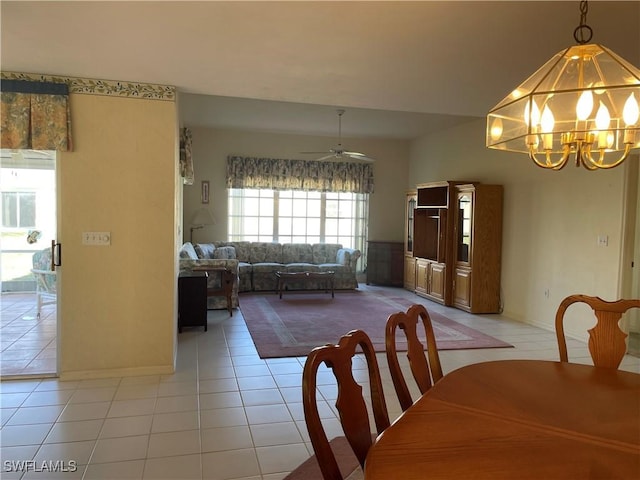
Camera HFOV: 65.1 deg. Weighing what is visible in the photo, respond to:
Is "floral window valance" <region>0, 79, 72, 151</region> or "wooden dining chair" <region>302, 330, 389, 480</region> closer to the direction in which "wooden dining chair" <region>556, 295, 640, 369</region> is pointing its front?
the wooden dining chair

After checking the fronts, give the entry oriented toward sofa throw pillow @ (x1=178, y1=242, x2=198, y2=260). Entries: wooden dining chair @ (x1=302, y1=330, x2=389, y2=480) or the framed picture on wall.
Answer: the framed picture on wall

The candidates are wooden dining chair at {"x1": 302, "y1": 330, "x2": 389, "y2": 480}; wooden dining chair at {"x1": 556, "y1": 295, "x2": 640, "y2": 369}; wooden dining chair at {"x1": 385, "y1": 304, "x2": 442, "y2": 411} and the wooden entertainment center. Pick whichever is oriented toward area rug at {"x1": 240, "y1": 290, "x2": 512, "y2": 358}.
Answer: the wooden entertainment center

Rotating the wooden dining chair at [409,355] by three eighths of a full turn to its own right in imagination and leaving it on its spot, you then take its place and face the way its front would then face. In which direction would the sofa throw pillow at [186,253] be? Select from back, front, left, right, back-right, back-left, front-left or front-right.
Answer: front-right

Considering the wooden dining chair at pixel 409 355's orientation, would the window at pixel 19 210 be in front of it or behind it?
behind

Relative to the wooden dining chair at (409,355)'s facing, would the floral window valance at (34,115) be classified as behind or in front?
behind

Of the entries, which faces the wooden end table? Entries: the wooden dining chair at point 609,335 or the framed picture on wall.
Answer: the framed picture on wall

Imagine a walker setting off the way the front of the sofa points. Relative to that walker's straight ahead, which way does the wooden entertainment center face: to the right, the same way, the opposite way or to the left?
to the right

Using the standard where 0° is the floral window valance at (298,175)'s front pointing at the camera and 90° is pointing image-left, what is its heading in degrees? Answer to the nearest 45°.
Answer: approximately 0°

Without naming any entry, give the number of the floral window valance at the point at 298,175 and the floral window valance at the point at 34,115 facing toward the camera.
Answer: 2
